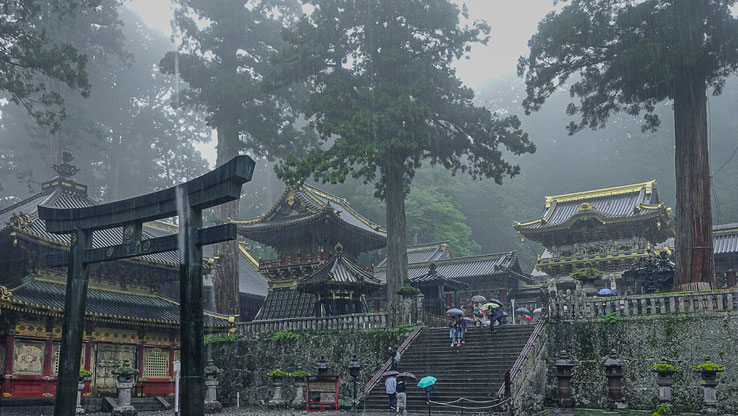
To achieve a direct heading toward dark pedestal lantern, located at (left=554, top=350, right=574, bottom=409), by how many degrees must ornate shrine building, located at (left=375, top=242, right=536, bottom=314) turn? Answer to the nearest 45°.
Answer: approximately 45° to its left

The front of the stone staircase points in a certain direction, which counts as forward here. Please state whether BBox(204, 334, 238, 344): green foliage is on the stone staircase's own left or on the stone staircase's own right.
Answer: on the stone staircase's own right

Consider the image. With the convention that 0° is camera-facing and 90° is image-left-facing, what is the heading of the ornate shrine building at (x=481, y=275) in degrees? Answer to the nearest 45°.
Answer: approximately 45°

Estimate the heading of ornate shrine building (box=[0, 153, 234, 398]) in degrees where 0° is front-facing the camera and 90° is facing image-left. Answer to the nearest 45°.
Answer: approximately 315°
